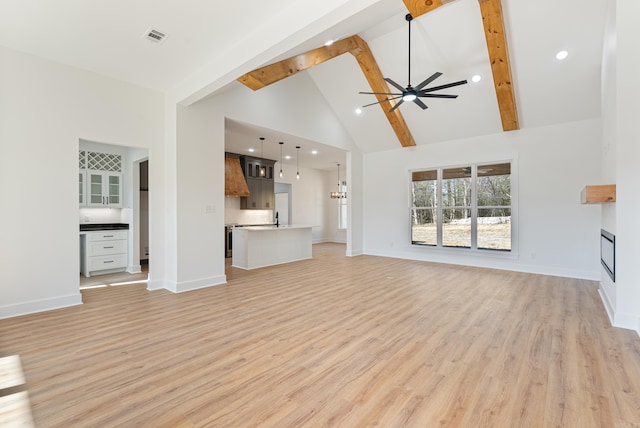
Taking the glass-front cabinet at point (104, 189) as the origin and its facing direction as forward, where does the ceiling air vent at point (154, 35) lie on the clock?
The ceiling air vent is roughly at 12 o'clock from the glass-front cabinet.

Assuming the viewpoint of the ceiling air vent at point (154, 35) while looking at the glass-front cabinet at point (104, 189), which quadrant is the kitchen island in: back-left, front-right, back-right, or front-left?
front-right

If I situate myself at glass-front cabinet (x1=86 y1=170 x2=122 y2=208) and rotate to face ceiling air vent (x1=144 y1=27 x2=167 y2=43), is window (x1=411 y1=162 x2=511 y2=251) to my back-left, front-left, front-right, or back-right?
front-left

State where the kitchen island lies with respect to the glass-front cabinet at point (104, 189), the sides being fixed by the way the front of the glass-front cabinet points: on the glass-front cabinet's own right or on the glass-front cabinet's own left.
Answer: on the glass-front cabinet's own left

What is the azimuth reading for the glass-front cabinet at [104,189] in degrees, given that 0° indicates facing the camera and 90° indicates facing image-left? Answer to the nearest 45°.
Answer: approximately 0°

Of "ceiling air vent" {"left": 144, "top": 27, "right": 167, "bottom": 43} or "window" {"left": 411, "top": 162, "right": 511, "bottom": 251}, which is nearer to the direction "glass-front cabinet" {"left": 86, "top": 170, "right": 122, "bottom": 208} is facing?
the ceiling air vent

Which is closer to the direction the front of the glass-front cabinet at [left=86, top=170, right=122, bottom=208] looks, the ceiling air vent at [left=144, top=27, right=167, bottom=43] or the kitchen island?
the ceiling air vent

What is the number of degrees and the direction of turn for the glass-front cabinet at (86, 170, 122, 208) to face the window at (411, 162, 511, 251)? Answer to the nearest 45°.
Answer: approximately 45° to its left

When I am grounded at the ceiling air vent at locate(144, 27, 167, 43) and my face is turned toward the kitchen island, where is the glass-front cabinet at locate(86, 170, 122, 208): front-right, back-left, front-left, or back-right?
front-left
